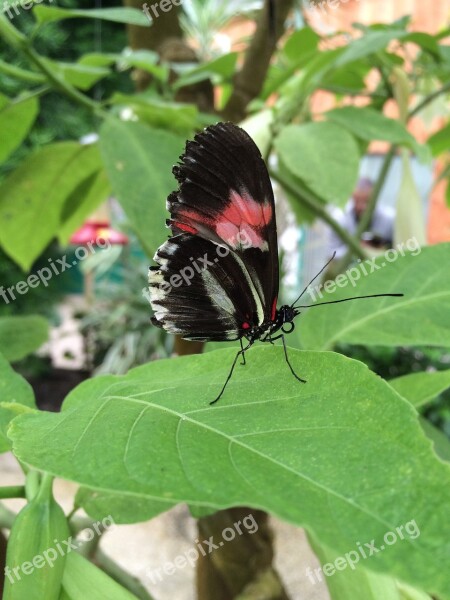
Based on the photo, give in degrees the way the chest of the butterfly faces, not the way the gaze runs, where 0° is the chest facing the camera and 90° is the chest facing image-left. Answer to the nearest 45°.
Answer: approximately 270°
